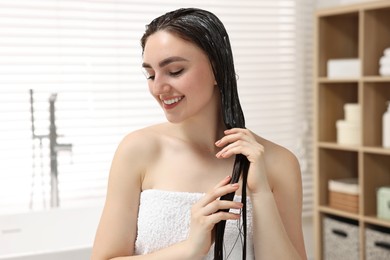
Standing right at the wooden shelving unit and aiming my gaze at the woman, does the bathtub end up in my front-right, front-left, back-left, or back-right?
front-right

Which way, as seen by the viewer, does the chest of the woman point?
toward the camera

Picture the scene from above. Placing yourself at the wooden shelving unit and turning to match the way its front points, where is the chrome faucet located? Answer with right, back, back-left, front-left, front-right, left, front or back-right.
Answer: front
